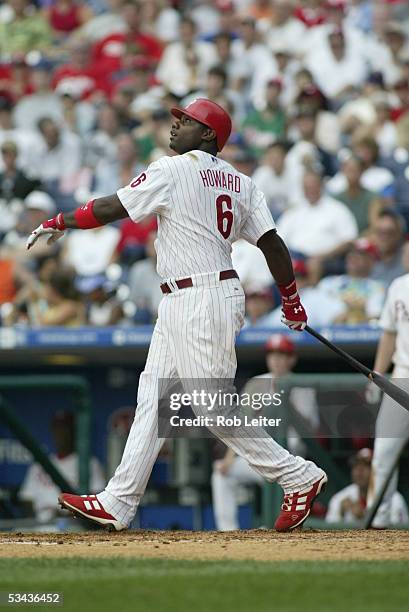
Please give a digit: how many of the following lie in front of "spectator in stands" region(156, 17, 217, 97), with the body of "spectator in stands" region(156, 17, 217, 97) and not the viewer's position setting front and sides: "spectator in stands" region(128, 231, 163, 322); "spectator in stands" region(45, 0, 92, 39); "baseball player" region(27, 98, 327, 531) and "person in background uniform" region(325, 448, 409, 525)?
3

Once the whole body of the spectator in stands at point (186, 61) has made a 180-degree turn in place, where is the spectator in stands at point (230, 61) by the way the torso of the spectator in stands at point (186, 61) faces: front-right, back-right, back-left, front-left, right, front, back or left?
back-right

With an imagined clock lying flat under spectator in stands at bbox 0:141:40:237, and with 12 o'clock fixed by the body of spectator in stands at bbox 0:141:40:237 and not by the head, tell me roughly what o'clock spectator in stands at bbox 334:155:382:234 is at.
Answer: spectator in stands at bbox 334:155:382:234 is roughly at 10 o'clock from spectator in stands at bbox 0:141:40:237.

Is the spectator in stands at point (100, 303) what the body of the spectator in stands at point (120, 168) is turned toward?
yes

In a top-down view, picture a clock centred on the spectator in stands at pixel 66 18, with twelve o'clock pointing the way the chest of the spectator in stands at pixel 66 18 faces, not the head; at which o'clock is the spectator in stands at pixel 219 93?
the spectator in stands at pixel 219 93 is roughly at 11 o'clock from the spectator in stands at pixel 66 18.

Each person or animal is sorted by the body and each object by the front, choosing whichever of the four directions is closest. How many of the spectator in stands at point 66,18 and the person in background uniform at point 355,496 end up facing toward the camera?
2

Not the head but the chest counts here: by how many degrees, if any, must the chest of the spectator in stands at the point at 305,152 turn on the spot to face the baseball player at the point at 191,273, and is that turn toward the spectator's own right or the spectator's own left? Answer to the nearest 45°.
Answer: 0° — they already face them

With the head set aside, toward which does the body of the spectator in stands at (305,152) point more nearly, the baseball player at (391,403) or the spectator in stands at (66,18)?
the baseball player

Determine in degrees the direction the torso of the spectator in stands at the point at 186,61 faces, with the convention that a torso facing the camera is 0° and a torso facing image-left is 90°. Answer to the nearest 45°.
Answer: approximately 0°

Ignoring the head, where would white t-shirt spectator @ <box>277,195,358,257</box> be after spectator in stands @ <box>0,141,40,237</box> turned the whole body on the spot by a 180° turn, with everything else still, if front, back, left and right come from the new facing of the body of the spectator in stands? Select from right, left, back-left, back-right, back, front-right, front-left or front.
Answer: back-right
